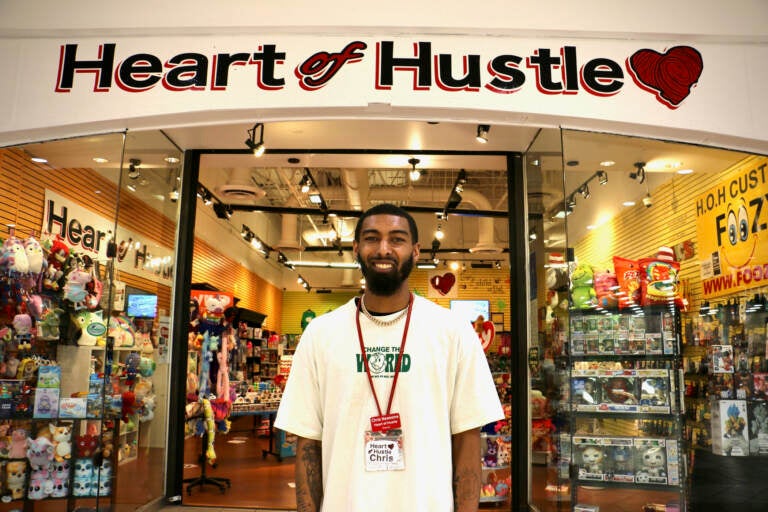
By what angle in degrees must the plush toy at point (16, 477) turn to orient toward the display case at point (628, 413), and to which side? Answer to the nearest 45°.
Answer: approximately 45° to its left

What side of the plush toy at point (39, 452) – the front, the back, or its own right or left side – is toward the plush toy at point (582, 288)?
left

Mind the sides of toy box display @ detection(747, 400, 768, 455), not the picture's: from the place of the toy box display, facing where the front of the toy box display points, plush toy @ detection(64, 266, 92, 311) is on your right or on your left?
on your right

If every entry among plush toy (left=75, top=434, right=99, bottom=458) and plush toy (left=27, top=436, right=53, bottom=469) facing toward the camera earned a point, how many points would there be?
2

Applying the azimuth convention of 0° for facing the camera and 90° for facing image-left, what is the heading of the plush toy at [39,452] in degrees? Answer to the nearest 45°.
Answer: approximately 0°
